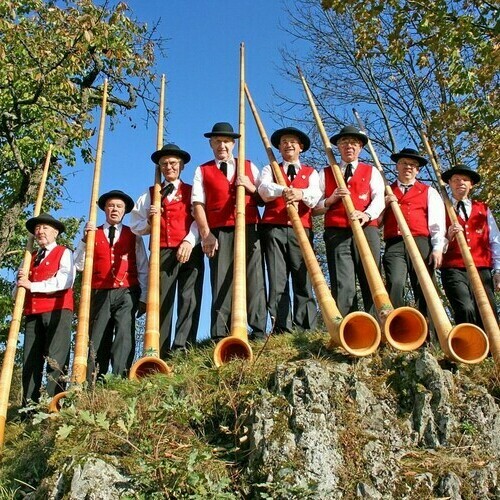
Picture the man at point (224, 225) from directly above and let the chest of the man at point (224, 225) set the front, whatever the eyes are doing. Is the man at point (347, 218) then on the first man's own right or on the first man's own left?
on the first man's own left

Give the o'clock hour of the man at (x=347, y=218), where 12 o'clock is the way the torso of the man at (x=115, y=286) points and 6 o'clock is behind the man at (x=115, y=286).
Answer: the man at (x=347, y=218) is roughly at 10 o'clock from the man at (x=115, y=286).

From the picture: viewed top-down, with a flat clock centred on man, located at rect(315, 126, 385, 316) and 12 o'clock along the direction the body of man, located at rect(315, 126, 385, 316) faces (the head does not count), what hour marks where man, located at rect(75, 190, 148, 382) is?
man, located at rect(75, 190, 148, 382) is roughly at 3 o'clock from man, located at rect(315, 126, 385, 316).

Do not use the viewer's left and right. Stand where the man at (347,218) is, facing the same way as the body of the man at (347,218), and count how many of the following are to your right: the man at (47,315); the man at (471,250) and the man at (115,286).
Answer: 2

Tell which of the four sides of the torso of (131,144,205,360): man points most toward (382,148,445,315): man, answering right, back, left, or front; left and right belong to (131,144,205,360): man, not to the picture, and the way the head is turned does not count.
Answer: left

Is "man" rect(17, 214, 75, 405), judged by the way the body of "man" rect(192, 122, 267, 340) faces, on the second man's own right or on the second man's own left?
on the second man's own right

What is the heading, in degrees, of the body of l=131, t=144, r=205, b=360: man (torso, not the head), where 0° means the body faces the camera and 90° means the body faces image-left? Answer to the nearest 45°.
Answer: approximately 0°

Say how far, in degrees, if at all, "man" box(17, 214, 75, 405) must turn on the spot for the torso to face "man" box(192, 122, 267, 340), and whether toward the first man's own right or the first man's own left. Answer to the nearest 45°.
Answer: approximately 90° to the first man's own left

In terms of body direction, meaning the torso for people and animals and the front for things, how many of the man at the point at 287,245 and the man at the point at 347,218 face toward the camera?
2

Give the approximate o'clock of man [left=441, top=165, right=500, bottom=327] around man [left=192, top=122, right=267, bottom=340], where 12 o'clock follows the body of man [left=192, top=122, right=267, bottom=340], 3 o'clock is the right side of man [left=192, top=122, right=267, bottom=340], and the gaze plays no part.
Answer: man [left=441, top=165, right=500, bottom=327] is roughly at 9 o'clock from man [left=192, top=122, right=267, bottom=340].

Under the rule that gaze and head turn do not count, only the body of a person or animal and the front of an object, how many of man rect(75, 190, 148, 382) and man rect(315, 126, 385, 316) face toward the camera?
2
